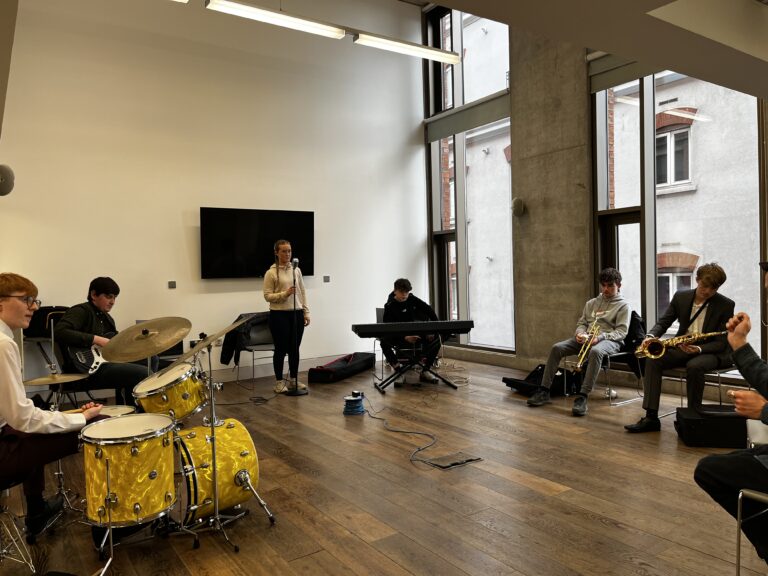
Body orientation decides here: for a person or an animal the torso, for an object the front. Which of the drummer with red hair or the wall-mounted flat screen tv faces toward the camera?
the wall-mounted flat screen tv

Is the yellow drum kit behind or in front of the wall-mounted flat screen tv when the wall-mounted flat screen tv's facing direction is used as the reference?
in front

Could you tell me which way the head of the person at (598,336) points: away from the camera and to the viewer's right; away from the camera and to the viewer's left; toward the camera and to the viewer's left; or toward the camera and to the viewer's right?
toward the camera and to the viewer's left

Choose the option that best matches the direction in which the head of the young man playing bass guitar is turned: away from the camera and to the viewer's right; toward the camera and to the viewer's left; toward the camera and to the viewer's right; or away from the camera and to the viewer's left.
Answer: toward the camera and to the viewer's right

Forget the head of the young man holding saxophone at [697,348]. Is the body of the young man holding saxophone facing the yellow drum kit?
yes

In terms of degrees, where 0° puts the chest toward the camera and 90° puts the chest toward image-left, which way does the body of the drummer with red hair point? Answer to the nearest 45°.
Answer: approximately 270°

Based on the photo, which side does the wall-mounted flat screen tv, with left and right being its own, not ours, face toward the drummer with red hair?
front

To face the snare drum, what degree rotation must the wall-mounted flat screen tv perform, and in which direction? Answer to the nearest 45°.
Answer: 0° — it already faces it

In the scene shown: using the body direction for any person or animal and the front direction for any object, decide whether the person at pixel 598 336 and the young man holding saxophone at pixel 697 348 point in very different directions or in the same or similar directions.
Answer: same or similar directions

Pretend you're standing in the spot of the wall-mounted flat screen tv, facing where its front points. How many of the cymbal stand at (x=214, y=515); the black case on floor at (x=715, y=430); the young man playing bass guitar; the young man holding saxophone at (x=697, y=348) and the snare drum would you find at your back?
0

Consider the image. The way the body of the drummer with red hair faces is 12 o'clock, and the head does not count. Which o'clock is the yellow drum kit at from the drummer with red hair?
The yellow drum kit is roughly at 12 o'clock from the drummer with red hair.

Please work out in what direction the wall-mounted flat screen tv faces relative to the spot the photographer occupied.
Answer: facing the viewer

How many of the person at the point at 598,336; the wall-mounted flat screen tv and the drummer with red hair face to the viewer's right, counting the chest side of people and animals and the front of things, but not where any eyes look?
1

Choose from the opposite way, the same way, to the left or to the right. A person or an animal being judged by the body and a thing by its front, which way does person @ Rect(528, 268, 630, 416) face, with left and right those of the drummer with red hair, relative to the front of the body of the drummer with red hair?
the opposite way

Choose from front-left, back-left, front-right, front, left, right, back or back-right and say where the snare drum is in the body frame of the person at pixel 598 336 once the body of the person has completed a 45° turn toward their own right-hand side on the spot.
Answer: front-left

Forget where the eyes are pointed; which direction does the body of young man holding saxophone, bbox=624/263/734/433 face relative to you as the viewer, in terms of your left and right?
facing the viewer and to the left of the viewer

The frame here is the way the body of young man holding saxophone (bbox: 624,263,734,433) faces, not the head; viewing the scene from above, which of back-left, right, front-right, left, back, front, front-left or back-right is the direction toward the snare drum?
front

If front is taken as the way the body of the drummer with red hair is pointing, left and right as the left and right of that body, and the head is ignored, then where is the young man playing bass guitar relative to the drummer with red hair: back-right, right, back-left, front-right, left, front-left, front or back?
left

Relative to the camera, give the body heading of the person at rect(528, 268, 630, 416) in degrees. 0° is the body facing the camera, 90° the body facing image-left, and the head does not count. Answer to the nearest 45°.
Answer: approximately 45°

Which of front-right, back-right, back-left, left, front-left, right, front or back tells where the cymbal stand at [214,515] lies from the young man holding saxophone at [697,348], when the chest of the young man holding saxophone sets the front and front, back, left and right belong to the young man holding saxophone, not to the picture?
front
